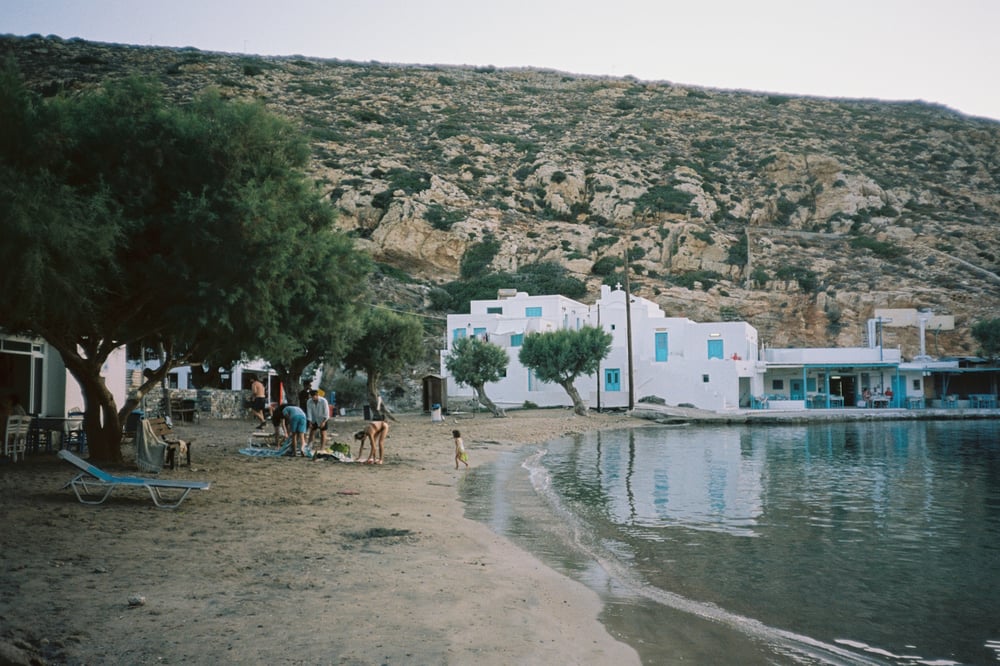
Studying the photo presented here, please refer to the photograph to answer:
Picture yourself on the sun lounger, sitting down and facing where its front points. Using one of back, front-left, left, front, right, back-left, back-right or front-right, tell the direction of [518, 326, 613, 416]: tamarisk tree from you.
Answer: front-left

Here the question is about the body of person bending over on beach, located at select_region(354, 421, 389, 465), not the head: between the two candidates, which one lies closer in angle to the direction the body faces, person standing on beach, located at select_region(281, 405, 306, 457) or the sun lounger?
the person standing on beach

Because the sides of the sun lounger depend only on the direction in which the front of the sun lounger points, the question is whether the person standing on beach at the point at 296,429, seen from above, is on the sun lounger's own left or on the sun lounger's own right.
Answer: on the sun lounger's own left

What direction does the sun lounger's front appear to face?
to the viewer's right

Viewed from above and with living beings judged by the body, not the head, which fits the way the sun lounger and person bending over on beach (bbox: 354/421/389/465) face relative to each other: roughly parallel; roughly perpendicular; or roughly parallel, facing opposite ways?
roughly parallel, facing opposite ways

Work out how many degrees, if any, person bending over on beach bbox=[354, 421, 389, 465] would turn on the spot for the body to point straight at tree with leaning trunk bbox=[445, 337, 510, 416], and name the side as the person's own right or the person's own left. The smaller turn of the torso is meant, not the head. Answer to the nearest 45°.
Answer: approximately 90° to the person's own right

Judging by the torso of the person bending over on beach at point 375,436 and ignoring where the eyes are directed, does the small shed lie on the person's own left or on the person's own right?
on the person's own right

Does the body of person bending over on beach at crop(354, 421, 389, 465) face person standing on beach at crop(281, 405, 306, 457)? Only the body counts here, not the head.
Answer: yes

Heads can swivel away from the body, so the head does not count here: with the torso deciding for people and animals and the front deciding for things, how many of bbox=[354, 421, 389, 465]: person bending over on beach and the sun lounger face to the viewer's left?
1

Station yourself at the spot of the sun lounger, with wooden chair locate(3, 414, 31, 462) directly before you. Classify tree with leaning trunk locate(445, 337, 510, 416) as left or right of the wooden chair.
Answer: right

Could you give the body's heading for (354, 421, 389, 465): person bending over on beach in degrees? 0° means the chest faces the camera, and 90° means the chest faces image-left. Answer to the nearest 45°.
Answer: approximately 90°

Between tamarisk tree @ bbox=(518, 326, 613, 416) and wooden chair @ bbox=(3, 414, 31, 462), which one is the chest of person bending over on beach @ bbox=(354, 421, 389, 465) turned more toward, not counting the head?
the wooden chair
